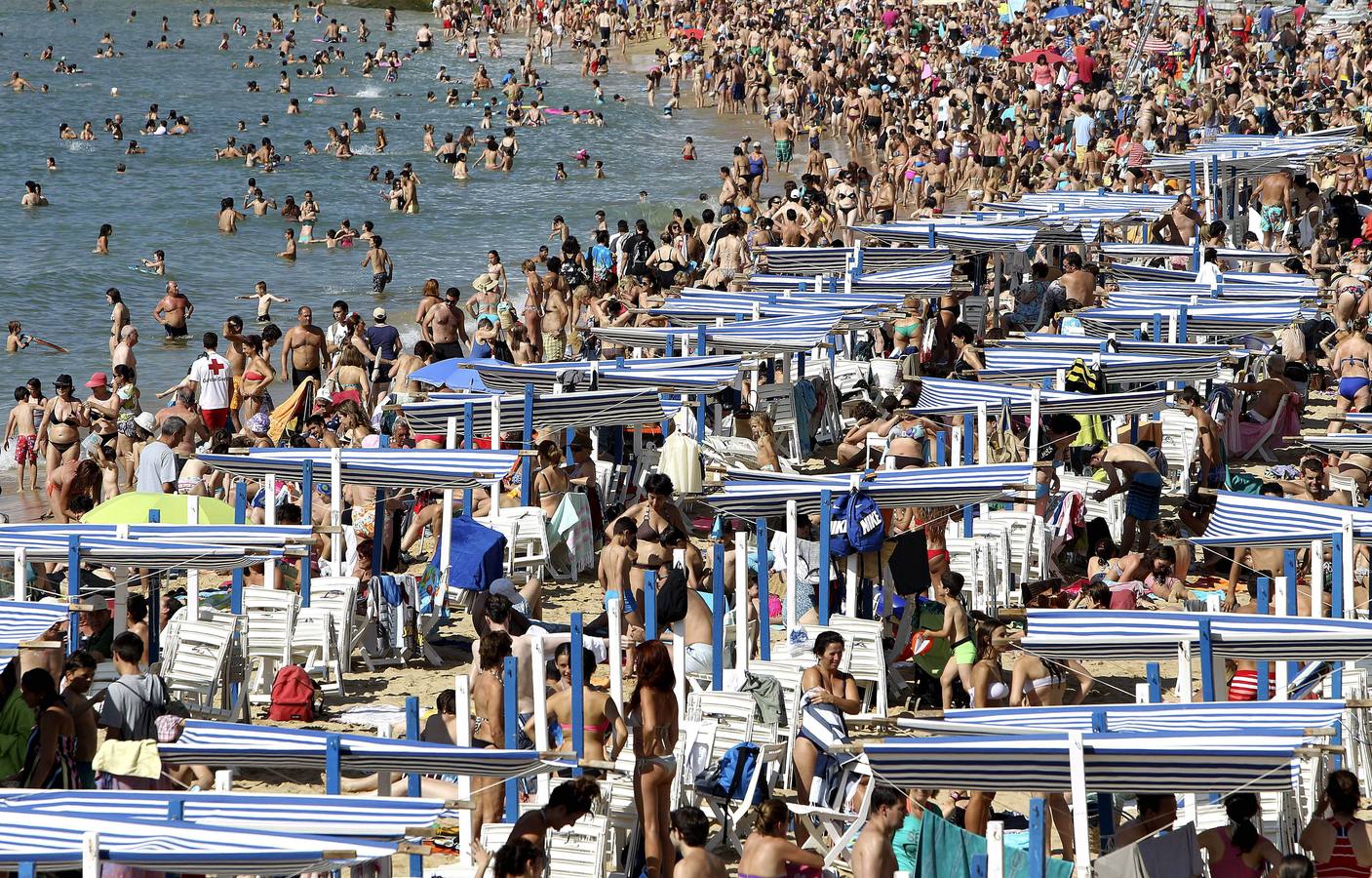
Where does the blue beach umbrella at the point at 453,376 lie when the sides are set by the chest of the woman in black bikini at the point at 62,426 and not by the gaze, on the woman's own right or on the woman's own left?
on the woman's own left

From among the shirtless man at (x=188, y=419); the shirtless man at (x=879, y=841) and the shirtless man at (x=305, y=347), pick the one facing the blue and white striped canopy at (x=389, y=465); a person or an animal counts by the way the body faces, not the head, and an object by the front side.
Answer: the shirtless man at (x=305, y=347)

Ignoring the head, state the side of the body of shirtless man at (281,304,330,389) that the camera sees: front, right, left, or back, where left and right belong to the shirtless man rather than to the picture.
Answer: front

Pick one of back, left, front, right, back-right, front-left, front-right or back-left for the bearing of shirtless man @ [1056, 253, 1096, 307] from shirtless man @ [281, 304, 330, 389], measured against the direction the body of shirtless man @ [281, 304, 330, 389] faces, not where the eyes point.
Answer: left

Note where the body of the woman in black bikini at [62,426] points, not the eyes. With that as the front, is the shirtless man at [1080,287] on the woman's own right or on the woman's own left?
on the woman's own left
